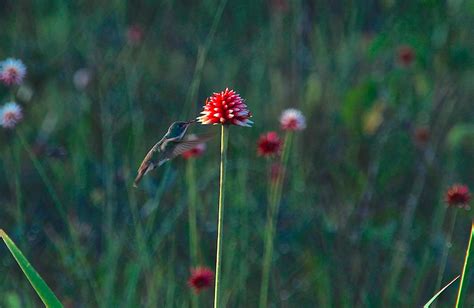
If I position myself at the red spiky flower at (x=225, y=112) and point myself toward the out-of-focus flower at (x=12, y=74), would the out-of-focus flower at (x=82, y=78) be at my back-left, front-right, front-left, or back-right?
front-right

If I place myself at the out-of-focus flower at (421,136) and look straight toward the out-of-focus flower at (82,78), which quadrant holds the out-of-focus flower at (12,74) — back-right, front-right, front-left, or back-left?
front-left

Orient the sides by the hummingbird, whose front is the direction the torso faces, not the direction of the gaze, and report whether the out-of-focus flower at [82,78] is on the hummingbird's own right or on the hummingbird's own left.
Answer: on the hummingbird's own left

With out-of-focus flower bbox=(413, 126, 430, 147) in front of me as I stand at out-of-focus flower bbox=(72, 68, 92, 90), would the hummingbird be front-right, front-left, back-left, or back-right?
front-right

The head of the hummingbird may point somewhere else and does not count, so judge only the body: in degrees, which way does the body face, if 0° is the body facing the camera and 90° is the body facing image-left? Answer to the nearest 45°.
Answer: approximately 270°
